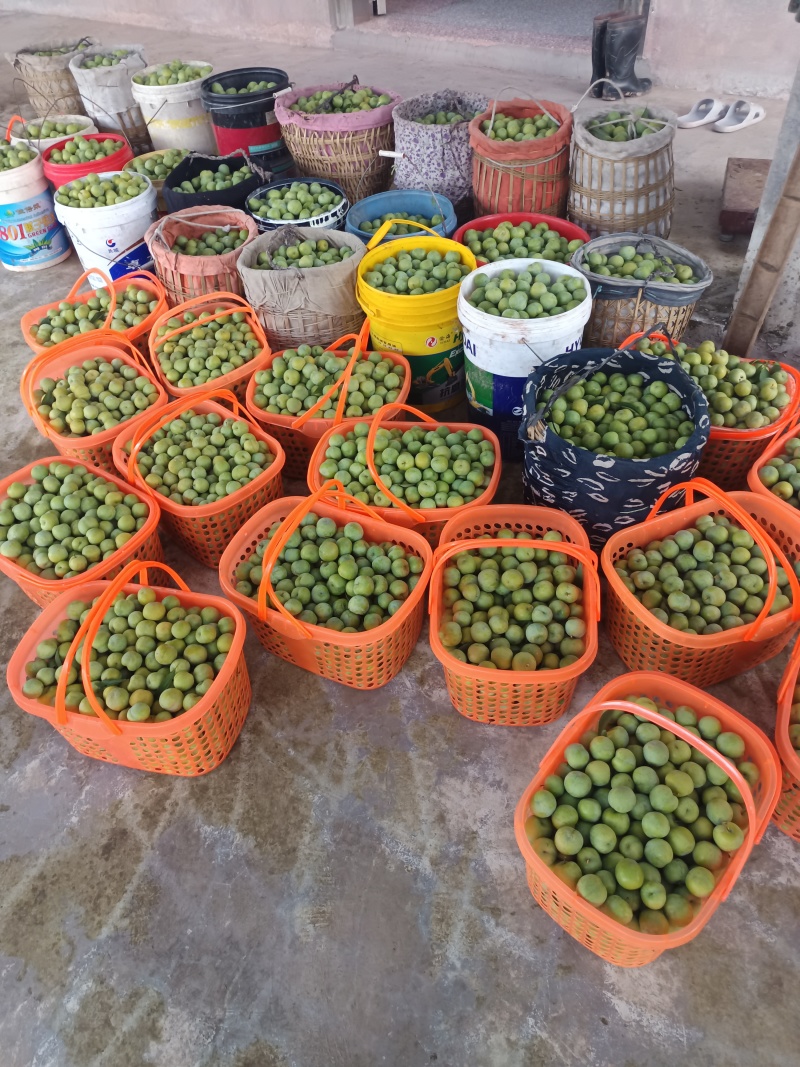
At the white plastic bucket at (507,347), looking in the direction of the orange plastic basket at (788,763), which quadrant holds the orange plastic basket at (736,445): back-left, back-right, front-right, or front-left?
front-left

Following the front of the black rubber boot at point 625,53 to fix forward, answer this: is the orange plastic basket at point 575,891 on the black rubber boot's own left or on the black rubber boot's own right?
on the black rubber boot's own right

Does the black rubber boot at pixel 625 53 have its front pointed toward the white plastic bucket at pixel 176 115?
no

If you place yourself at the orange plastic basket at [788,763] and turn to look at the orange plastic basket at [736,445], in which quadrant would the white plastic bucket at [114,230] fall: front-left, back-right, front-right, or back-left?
front-left

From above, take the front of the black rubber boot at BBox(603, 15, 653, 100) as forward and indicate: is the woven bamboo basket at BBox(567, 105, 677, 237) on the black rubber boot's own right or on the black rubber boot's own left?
on the black rubber boot's own right

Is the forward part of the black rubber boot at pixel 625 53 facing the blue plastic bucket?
no
